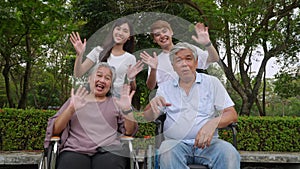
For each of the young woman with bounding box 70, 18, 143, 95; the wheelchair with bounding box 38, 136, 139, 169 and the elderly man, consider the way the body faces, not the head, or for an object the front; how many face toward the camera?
3

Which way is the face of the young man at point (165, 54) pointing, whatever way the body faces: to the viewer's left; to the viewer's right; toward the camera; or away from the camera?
toward the camera

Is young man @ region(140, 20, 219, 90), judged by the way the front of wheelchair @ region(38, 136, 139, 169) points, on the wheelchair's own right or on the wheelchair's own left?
on the wheelchair's own left

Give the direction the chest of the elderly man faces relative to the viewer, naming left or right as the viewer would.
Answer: facing the viewer

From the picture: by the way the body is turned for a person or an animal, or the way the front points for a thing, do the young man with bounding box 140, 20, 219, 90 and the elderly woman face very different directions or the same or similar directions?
same or similar directions

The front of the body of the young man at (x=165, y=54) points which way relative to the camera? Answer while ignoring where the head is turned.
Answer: toward the camera

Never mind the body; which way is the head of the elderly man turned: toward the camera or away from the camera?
toward the camera

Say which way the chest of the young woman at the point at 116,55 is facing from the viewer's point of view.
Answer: toward the camera

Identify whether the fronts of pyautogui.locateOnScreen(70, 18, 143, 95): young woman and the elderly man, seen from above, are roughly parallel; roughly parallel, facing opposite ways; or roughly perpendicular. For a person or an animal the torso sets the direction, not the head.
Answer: roughly parallel

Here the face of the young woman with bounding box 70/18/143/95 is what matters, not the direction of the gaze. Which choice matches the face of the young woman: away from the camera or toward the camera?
toward the camera

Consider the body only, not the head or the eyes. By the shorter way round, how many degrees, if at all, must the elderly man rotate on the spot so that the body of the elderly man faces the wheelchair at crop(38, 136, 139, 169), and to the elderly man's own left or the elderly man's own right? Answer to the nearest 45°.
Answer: approximately 90° to the elderly man's own right

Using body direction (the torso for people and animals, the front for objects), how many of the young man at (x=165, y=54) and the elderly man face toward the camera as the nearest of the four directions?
2

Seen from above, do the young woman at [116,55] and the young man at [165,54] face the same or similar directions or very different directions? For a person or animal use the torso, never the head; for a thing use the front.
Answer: same or similar directions

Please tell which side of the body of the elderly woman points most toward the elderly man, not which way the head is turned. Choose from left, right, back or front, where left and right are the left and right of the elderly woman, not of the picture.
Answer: left

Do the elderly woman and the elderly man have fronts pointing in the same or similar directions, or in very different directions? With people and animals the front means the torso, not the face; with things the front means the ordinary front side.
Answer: same or similar directions

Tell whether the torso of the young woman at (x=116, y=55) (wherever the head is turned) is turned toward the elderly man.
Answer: no

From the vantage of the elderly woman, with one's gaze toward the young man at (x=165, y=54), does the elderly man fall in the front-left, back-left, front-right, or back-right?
front-right

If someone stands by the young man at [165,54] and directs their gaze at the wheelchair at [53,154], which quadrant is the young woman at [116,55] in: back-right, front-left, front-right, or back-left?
front-right

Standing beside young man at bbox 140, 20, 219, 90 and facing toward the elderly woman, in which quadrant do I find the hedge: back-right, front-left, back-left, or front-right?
back-right

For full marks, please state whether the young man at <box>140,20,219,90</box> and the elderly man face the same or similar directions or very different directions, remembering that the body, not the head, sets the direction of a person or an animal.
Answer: same or similar directions
